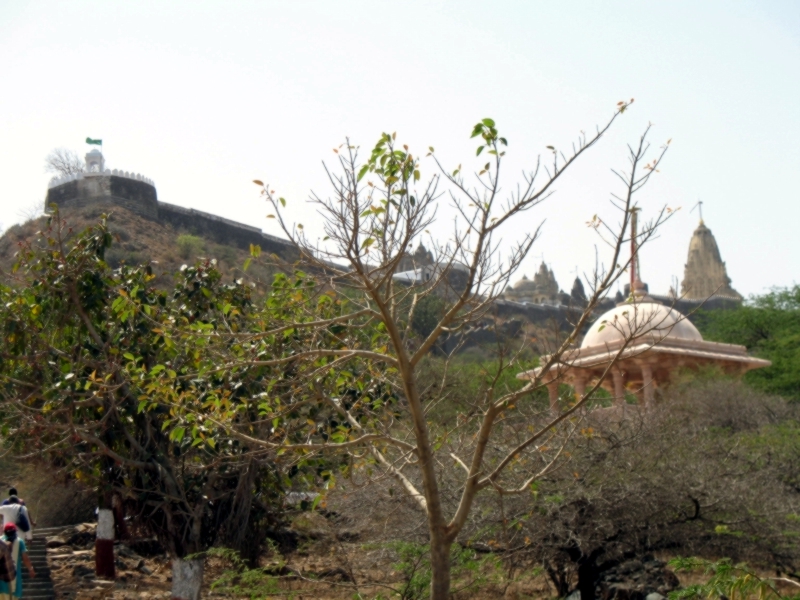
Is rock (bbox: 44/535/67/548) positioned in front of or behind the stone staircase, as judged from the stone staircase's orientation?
behind

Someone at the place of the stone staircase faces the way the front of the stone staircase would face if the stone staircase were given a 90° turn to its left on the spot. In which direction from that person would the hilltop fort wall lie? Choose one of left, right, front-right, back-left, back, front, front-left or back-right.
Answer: left

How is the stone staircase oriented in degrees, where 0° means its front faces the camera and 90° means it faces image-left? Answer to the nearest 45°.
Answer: approximately 0°
